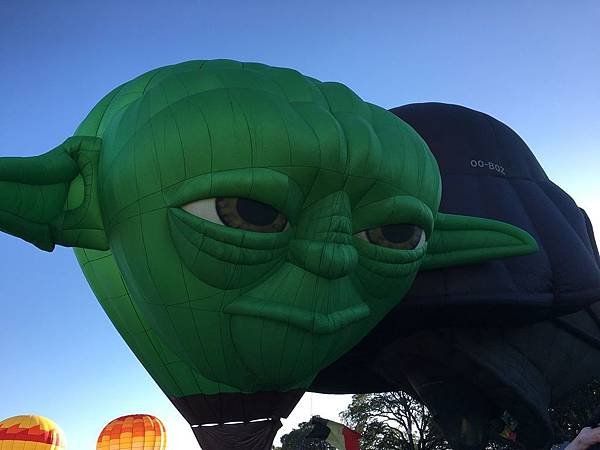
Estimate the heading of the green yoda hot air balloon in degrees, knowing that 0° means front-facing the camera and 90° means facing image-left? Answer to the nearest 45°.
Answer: approximately 315°

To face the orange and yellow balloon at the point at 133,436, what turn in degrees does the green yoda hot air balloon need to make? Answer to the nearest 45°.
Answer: approximately 135° to its left

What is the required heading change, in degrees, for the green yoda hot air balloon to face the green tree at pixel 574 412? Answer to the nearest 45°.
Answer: approximately 90° to its left

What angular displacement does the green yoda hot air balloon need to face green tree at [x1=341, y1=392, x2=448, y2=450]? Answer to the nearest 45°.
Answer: approximately 135° to its left

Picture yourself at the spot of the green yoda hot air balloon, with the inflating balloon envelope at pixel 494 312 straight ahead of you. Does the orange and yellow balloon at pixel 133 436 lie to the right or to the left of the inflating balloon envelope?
left

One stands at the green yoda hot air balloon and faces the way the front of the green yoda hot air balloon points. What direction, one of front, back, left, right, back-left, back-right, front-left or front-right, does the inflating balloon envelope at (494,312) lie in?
left

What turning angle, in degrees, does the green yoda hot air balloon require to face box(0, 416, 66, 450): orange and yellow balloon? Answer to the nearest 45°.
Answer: approximately 180°
